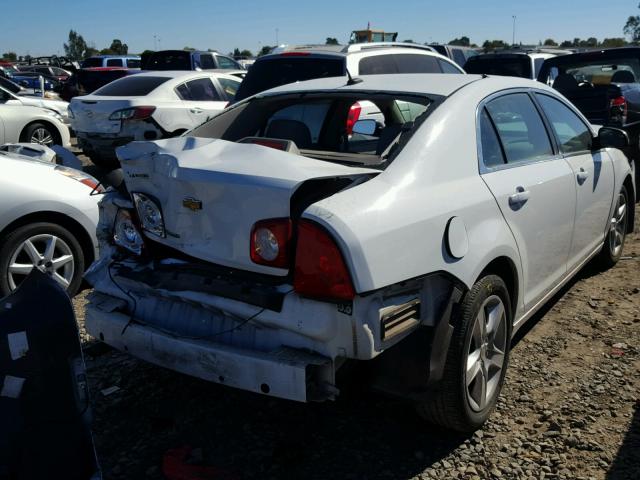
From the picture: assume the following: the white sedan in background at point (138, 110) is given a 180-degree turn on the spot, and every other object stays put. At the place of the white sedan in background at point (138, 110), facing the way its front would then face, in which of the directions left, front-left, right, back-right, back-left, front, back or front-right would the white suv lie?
left

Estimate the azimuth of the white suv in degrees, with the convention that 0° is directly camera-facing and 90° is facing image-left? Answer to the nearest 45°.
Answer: approximately 225°

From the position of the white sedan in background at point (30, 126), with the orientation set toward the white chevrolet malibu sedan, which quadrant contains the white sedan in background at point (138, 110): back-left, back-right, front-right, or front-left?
front-left

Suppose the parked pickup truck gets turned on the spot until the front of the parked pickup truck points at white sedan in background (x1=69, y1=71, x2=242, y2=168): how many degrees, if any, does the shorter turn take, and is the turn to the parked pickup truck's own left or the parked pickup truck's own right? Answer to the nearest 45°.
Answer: approximately 135° to the parked pickup truck's own left

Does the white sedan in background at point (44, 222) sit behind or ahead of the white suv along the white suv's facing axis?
behind

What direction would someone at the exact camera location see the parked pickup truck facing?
facing away from the viewer and to the right of the viewer

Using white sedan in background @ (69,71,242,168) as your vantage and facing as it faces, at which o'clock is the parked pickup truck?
The parked pickup truck is roughly at 2 o'clock from the white sedan in background.

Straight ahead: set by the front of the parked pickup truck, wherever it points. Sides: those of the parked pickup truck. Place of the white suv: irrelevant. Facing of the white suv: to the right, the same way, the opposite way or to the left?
the same way

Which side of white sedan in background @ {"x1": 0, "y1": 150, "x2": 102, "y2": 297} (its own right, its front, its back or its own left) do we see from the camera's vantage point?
right

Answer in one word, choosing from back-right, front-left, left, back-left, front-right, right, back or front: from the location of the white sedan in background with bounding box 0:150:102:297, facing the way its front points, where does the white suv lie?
front-left

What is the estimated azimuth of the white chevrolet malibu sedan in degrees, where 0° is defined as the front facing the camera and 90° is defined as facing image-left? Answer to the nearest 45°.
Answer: approximately 225°

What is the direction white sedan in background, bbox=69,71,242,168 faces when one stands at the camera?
facing away from the viewer and to the right of the viewer
